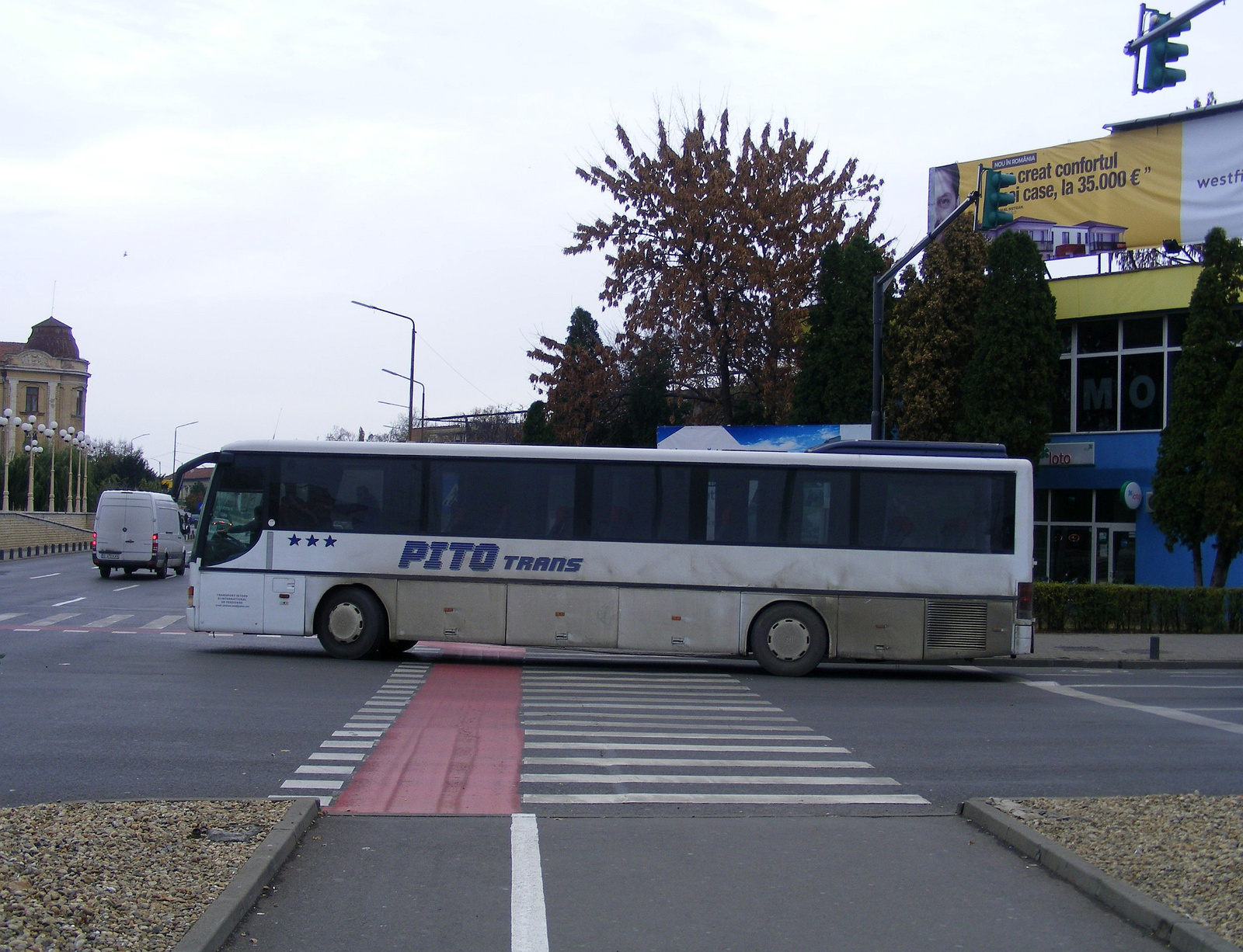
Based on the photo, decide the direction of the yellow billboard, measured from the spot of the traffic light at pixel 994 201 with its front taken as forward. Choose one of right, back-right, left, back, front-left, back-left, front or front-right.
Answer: left

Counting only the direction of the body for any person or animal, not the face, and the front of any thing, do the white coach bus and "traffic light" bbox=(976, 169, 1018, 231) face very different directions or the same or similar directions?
very different directions

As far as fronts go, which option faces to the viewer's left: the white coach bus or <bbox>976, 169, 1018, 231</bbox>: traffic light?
the white coach bus

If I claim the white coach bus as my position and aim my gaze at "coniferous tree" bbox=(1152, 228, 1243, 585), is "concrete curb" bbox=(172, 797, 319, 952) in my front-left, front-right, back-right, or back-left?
back-right

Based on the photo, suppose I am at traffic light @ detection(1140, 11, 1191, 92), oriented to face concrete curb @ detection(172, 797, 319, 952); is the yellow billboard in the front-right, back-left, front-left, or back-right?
back-right
